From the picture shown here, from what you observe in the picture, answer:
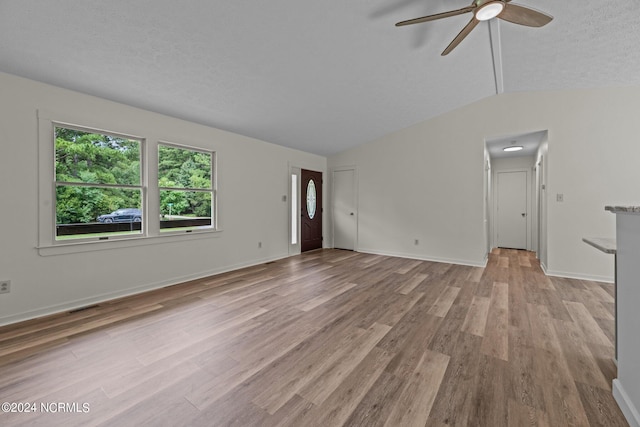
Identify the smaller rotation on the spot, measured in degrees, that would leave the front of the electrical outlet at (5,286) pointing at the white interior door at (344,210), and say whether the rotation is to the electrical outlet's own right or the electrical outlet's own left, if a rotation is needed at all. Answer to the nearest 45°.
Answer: approximately 90° to the electrical outlet's own left

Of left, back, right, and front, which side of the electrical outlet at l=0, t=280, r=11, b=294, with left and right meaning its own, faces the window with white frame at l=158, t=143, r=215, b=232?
left

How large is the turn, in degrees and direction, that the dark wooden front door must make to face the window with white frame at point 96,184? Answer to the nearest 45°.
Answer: approximately 90° to its right

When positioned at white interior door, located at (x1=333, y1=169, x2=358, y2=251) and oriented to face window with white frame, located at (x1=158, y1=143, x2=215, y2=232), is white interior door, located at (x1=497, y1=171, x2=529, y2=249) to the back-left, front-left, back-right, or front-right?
back-left

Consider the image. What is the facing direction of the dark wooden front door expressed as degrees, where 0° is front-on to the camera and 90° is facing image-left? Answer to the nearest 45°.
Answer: approximately 315°

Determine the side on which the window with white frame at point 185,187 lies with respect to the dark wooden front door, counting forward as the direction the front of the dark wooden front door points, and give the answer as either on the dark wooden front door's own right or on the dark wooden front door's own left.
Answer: on the dark wooden front door's own right
